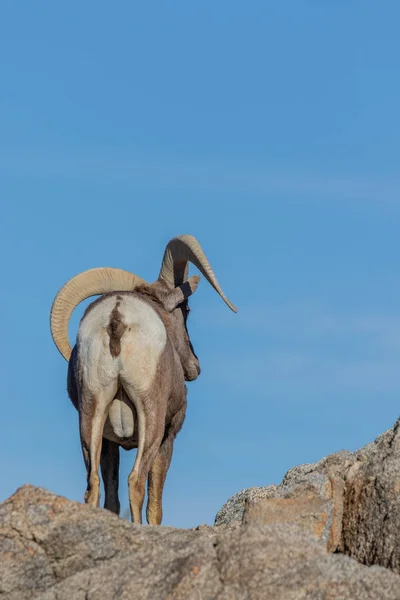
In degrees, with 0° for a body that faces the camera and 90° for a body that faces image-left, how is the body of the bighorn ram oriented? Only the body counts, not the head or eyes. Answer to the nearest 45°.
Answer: approximately 180°
